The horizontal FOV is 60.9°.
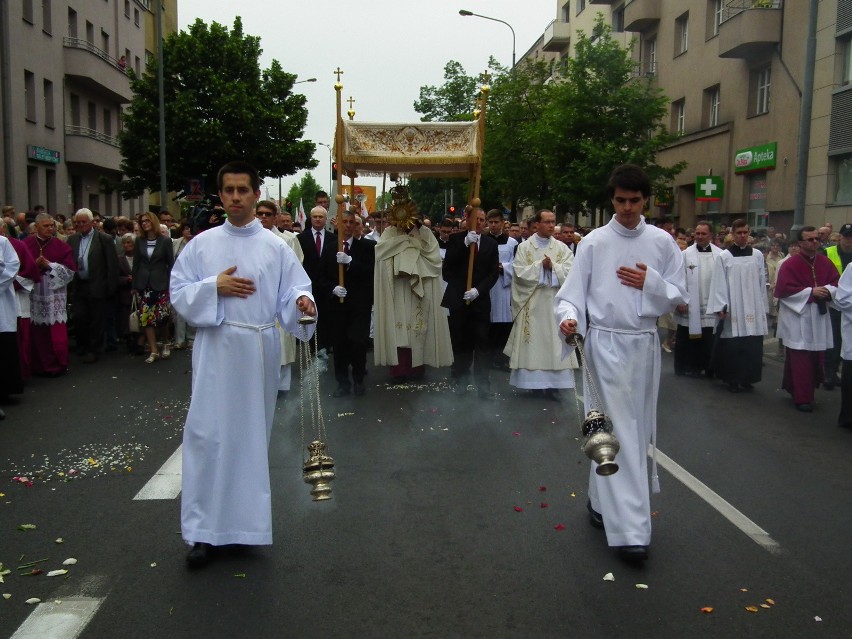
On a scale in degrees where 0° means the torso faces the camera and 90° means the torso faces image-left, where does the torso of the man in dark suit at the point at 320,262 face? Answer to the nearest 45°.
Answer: approximately 0°

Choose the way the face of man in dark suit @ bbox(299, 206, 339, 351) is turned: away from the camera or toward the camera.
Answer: toward the camera

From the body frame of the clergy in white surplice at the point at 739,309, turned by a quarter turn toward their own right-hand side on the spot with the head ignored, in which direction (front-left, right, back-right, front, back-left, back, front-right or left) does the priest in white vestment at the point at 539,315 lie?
front-left

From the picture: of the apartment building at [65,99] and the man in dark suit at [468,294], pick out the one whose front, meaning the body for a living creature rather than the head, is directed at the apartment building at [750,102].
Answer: the apartment building at [65,99]

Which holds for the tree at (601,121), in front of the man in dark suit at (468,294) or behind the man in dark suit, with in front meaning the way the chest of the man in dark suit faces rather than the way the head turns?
behind

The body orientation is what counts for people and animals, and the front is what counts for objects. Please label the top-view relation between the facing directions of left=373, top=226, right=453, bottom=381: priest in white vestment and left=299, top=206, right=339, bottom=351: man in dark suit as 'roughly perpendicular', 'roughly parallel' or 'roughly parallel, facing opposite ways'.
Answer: roughly parallel

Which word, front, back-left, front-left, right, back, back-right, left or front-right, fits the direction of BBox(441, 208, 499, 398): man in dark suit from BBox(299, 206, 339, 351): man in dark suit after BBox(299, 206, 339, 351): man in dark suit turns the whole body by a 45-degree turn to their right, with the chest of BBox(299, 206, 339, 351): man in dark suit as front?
back-left

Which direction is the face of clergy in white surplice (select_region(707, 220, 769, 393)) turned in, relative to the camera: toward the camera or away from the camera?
toward the camera

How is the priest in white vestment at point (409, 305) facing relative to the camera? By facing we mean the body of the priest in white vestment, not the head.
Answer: toward the camera

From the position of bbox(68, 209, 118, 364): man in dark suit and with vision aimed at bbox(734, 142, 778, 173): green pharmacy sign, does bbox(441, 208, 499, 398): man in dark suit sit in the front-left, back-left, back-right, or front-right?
front-right

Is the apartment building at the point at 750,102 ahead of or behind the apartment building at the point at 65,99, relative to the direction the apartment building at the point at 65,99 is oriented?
ahead

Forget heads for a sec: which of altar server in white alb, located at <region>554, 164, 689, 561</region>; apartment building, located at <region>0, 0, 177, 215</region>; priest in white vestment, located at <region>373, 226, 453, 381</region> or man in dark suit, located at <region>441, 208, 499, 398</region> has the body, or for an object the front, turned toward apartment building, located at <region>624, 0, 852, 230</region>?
apartment building, located at <region>0, 0, 177, 215</region>

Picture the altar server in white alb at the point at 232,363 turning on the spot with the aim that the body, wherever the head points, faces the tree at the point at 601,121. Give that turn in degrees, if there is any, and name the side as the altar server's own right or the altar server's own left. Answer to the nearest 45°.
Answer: approximately 135° to the altar server's own left

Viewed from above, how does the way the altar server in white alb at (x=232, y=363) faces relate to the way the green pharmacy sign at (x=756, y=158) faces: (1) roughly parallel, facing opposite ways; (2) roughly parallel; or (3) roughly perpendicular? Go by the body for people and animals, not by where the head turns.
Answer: roughly perpendicular

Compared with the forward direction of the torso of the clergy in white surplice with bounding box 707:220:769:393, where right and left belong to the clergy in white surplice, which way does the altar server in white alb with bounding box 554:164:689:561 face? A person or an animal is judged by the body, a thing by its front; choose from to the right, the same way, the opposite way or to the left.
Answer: the same way

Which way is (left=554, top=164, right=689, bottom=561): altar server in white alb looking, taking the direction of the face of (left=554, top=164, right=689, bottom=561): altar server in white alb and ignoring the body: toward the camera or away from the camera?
toward the camera

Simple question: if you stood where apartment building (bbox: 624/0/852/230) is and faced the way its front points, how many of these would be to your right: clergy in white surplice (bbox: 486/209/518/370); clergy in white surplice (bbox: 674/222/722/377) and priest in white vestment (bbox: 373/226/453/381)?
0

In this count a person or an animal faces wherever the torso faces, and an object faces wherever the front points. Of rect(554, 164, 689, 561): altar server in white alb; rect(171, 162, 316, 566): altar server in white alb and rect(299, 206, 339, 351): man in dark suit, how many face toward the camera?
3

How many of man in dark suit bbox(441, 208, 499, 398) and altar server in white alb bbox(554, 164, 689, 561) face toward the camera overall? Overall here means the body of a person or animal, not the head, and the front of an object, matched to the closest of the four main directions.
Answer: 2

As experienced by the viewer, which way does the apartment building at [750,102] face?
facing the viewer and to the left of the viewer

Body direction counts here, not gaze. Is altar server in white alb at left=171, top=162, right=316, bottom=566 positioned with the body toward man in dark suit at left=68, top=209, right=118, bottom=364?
no
